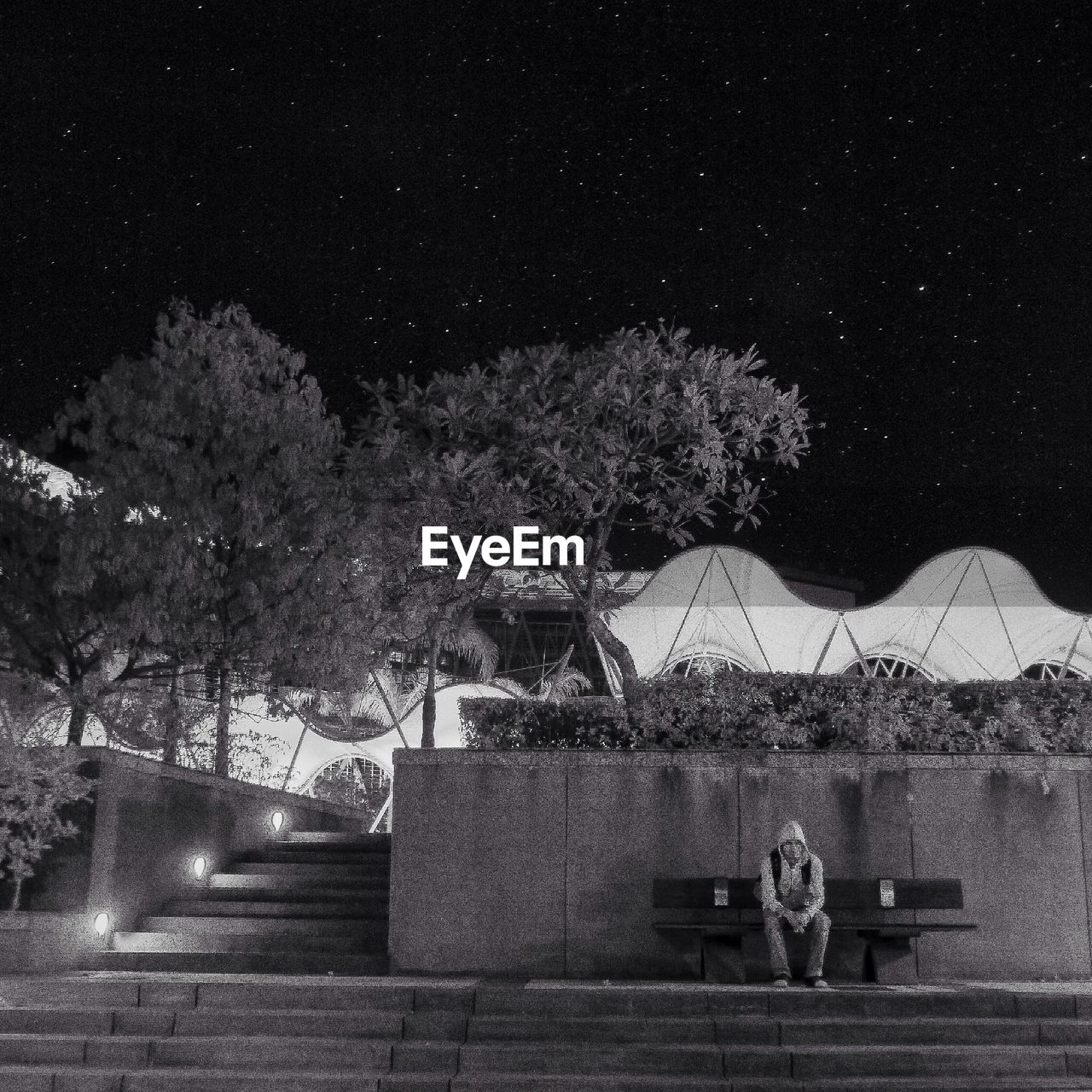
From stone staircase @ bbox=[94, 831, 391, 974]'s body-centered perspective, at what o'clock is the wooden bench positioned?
The wooden bench is roughly at 10 o'clock from the stone staircase.

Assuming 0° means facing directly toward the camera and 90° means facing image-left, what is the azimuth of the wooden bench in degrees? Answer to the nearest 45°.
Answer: approximately 0°

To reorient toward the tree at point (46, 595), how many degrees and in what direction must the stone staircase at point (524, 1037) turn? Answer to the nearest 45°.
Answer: approximately 135° to its right

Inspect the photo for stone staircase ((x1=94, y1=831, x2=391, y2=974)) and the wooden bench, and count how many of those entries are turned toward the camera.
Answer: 2

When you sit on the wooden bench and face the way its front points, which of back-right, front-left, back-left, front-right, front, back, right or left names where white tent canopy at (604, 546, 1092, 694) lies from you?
back

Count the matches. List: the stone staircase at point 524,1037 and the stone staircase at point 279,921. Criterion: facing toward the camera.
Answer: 2

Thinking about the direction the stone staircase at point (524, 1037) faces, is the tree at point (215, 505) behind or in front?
behind
